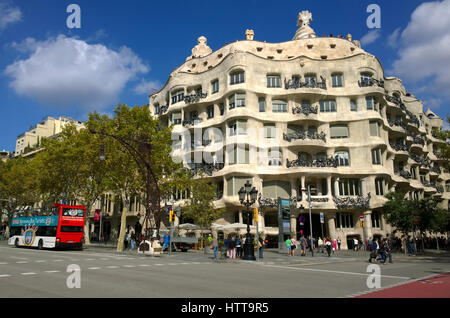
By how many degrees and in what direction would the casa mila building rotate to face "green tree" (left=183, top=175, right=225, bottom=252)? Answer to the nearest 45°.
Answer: approximately 45° to its right

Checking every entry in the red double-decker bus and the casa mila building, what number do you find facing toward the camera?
1

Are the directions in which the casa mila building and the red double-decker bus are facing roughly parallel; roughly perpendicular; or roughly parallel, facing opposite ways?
roughly perpendicular

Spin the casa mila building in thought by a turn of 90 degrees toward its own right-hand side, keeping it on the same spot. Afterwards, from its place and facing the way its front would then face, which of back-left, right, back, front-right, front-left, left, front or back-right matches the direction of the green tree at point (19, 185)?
front

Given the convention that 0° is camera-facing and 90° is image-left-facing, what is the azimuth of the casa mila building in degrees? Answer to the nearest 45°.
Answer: approximately 0°

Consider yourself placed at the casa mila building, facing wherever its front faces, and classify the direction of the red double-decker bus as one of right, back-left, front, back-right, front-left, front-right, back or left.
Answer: front-right
